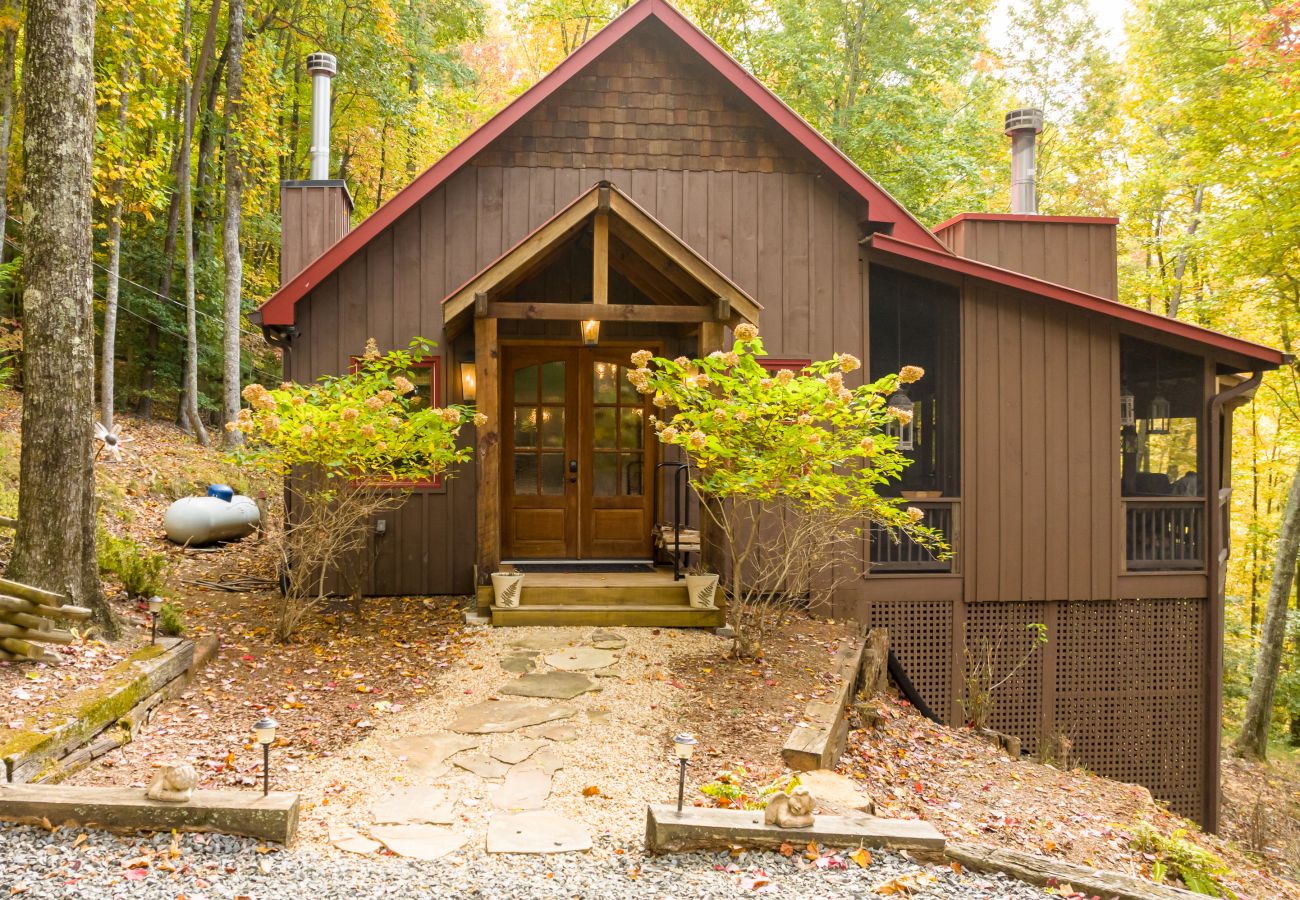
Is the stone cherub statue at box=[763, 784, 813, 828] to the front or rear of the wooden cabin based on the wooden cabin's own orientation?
to the front

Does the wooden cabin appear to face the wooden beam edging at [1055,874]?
yes

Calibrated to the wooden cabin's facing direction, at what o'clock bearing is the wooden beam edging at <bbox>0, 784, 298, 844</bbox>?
The wooden beam edging is roughly at 1 o'clock from the wooden cabin.

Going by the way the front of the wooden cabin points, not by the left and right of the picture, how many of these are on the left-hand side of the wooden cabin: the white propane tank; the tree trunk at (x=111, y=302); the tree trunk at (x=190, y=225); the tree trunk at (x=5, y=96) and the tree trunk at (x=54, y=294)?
0

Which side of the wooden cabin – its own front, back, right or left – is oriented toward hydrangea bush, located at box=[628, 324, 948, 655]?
front

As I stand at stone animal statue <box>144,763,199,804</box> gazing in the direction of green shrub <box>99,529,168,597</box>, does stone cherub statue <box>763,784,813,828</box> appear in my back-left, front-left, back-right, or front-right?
back-right

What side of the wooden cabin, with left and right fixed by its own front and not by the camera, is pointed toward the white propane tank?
right

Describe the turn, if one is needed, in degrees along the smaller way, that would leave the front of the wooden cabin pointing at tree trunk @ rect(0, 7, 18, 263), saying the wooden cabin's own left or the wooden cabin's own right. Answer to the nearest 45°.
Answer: approximately 90° to the wooden cabin's own right

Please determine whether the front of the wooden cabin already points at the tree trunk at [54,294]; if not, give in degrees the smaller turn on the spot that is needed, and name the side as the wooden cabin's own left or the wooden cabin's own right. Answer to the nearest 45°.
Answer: approximately 45° to the wooden cabin's own right

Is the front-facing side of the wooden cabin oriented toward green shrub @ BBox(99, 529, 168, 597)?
no

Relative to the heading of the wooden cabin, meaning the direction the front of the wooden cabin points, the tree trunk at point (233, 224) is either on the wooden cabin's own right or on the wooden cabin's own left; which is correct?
on the wooden cabin's own right

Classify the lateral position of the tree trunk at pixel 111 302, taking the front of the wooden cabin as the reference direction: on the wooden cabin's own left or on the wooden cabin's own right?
on the wooden cabin's own right

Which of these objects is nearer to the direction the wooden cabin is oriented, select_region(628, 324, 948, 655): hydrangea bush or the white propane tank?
the hydrangea bush

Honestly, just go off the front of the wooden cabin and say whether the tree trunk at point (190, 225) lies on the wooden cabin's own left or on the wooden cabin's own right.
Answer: on the wooden cabin's own right

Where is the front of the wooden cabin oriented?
toward the camera

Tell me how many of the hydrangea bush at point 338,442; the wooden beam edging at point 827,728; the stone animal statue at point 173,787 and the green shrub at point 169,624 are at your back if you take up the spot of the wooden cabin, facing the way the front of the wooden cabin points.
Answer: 0

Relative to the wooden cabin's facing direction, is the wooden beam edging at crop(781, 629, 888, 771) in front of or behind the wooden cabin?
in front

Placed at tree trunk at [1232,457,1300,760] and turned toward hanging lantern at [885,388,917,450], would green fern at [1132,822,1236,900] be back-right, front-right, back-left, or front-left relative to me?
front-left

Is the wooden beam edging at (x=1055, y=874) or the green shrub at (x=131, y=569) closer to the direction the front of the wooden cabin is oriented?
the wooden beam edging

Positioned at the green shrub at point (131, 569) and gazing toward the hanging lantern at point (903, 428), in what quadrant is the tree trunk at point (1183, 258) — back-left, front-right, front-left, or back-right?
front-left
